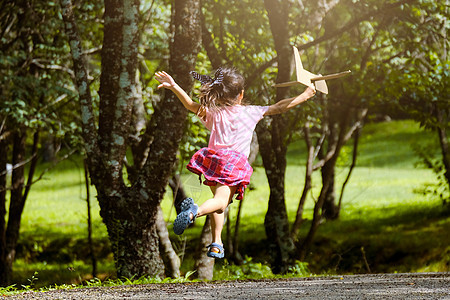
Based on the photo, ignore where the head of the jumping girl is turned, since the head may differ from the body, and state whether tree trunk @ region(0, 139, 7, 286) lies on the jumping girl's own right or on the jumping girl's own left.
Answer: on the jumping girl's own left

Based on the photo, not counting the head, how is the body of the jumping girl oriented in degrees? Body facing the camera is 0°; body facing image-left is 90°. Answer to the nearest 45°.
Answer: approximately 225°

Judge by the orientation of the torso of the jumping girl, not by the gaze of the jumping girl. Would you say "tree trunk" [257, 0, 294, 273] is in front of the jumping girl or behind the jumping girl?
in front

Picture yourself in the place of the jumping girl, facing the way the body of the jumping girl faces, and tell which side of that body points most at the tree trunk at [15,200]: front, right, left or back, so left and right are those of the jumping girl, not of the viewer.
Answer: left

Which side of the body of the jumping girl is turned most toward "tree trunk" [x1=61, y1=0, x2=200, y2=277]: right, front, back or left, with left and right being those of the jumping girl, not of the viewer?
left
